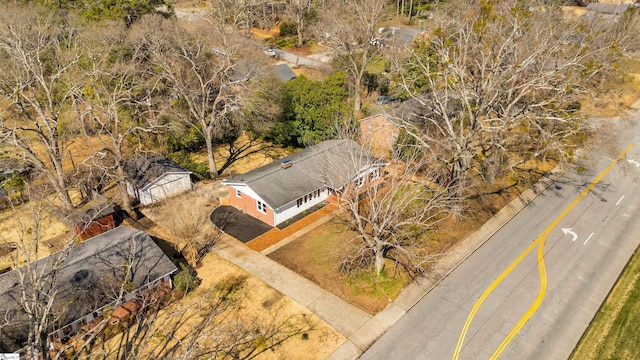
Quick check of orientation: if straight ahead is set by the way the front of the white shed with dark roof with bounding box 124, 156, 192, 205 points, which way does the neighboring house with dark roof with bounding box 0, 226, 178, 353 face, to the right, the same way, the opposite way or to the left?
the same way

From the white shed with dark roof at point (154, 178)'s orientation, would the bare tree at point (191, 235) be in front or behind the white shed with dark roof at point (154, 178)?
in front

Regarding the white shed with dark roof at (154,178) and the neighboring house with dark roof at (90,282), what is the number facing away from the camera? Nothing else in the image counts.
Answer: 0

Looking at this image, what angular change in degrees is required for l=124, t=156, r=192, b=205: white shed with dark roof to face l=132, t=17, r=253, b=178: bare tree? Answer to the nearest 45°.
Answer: approximately 90° to its left

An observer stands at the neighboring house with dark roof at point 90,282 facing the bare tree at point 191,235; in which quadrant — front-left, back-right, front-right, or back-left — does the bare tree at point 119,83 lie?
front-left

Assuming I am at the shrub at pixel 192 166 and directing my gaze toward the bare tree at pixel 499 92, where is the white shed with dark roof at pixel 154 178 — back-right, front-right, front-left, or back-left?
back-right

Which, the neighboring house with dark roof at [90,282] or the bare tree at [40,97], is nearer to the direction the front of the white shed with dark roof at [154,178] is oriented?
the neighboring house with dark roof

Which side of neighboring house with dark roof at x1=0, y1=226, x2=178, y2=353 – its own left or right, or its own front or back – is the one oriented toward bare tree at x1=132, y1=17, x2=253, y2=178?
left

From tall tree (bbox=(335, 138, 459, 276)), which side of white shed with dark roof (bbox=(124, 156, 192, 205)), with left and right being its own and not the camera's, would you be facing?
front

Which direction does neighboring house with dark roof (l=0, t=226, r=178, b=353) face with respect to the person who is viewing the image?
facing the viewer and to the right of the viewer

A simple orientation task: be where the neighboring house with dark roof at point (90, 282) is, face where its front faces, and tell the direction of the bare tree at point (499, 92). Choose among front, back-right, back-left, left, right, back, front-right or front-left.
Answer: front-left

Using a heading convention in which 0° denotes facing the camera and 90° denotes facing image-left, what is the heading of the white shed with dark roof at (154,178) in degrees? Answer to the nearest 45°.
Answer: approximately 315°

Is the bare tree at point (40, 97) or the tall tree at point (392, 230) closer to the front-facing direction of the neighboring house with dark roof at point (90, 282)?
the tall tree

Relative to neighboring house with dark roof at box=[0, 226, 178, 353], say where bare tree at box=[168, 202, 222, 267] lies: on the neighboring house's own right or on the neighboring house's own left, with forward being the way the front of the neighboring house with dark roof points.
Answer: on the neighboring house's own left

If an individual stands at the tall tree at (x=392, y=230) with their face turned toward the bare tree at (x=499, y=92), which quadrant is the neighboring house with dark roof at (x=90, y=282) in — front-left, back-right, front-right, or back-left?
back-left

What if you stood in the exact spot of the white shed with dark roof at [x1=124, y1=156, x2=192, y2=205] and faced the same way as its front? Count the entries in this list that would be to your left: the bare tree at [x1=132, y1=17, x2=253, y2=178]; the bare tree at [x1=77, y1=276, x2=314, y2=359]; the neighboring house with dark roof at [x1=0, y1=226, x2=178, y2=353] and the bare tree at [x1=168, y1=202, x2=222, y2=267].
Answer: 1
